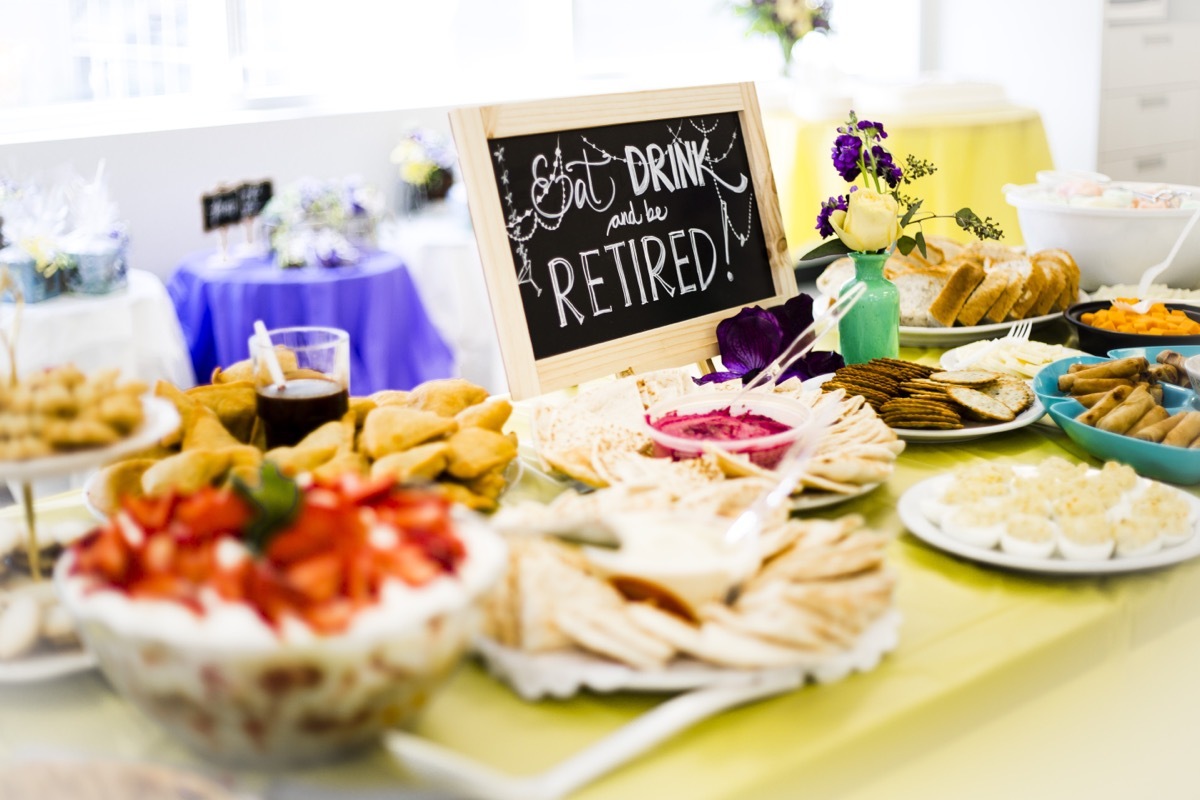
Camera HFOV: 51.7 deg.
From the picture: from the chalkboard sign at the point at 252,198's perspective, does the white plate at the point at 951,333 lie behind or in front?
in front

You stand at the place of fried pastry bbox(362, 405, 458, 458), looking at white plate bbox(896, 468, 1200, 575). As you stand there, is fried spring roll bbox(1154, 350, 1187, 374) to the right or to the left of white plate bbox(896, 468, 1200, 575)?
left

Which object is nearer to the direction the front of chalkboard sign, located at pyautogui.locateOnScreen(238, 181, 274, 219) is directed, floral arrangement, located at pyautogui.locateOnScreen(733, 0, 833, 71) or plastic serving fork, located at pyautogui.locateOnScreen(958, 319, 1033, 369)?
the plastic serving fork

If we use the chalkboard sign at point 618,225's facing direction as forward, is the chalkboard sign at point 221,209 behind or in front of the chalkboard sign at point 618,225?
behind

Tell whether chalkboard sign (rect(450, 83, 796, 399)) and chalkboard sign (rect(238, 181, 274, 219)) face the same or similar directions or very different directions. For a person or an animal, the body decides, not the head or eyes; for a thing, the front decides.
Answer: same or similar directions

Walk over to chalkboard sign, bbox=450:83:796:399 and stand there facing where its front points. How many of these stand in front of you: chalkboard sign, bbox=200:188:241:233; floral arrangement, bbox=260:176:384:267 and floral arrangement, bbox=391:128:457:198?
0

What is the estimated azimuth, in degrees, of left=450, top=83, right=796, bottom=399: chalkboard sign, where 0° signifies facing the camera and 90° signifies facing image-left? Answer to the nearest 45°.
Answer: approximately 315°

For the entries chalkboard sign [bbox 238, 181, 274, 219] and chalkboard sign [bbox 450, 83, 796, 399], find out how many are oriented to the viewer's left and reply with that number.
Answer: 0

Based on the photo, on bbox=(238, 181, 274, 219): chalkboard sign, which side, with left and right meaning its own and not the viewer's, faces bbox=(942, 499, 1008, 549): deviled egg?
front

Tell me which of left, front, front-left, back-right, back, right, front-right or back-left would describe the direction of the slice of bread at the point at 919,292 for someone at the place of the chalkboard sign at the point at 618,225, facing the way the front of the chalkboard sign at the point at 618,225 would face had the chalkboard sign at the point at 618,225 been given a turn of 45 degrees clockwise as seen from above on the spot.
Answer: back-left

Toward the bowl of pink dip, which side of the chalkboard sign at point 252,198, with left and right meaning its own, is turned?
front

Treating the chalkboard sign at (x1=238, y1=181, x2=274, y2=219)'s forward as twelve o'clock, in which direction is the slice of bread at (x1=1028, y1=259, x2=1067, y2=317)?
The slice of bread is roughly at 11 o'clock from the chalkboard sign.

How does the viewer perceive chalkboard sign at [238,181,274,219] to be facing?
facing the viewer

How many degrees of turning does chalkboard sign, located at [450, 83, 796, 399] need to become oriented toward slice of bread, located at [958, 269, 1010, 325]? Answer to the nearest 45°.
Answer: approximately 90° to its left

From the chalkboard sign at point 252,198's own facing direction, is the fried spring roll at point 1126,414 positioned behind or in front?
in front

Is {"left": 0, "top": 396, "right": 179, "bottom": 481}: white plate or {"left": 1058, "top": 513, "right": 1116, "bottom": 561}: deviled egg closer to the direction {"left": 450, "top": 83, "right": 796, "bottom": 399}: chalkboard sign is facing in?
the deviled egg
